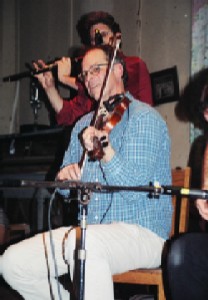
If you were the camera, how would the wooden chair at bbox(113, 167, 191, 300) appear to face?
facing the viewer and to the left of the viewer

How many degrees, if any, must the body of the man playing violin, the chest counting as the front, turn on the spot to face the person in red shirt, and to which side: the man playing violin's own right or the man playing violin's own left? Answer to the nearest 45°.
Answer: approximately 135° to the man playing violin's own right

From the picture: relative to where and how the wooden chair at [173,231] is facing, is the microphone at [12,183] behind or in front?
in front
